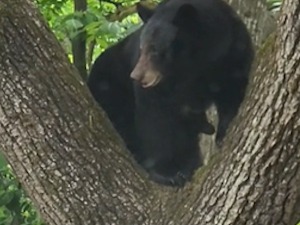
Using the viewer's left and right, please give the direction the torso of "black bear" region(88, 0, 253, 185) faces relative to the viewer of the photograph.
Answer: facing the viewer and to the left of the viewer
